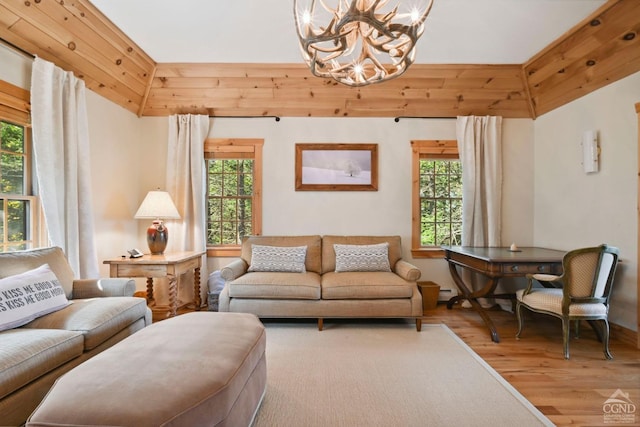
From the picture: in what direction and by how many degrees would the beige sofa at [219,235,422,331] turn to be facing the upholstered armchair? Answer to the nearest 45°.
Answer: approximately 90° to its left

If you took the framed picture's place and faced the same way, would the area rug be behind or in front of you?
in front

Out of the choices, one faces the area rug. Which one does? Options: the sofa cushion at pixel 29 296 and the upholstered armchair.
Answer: the sofa cushion

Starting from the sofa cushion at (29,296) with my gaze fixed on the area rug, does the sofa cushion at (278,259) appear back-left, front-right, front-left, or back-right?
front-left

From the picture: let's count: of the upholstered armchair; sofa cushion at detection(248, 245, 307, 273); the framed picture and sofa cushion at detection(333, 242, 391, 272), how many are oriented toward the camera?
3

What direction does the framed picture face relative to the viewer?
toward the camera

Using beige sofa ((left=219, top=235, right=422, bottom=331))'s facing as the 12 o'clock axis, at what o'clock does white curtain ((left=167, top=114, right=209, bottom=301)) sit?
The white curtain is roughly at 4 o'clock from the beige sofa.

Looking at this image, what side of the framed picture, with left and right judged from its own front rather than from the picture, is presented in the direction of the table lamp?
right

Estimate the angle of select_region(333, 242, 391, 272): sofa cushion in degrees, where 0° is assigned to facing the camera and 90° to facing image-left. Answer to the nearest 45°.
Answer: approximately 0°

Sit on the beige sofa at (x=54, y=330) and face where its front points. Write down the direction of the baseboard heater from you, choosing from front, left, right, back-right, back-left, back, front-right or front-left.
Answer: front-left

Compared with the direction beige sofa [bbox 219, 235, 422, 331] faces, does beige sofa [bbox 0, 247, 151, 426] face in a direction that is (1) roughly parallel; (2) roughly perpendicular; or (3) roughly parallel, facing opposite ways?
roughly perpendicular

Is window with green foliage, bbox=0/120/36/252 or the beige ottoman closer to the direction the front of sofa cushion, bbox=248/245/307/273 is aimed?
the beige ottoman

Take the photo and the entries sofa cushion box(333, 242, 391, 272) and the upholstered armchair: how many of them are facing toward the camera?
1

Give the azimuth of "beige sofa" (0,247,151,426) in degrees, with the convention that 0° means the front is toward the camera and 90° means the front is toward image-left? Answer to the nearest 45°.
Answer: approximately 315°

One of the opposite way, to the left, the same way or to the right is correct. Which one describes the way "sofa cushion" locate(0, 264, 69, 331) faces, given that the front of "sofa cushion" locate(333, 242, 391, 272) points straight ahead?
to the left

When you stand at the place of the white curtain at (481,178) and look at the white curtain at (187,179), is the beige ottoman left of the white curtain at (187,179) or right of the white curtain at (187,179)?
left

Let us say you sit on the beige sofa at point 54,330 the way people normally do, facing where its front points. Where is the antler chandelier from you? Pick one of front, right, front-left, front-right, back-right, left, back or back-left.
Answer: front

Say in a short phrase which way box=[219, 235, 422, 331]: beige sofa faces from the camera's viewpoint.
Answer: facing the viewer

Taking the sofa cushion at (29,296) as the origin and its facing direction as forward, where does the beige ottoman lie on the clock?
The beige ottoman is roughly at 1 o'clock from the sofa cushion.
